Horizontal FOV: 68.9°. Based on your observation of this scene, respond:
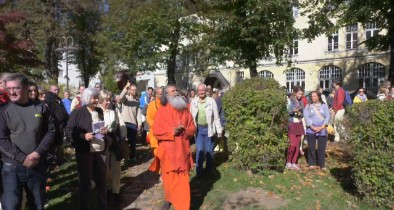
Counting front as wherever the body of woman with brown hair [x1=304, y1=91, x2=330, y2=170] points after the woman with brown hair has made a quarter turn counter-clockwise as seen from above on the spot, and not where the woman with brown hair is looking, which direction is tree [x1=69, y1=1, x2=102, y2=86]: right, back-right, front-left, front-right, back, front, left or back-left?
back-left

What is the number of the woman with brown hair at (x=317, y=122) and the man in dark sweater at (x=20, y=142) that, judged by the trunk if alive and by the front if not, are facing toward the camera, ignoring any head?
2

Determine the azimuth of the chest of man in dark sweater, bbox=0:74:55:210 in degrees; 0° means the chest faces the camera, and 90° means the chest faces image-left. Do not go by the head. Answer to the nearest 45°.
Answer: approximately 0°

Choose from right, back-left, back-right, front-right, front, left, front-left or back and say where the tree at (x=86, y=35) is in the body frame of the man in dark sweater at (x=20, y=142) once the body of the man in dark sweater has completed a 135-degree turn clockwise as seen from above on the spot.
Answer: front-right

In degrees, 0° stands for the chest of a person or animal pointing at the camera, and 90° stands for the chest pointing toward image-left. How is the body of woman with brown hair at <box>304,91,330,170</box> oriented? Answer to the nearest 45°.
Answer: approximately 0°

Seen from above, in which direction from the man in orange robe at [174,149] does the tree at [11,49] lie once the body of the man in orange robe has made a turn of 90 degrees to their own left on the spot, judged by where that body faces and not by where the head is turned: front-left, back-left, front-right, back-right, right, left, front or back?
left

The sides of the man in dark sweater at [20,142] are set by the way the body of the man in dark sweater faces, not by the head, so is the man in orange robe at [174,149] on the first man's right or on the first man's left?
on the first man's left

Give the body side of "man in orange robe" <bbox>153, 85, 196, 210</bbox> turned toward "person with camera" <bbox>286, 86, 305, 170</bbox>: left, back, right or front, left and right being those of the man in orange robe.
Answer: left

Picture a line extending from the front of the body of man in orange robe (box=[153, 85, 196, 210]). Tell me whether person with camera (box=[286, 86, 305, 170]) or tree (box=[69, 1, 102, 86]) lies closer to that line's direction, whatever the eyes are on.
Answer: the person with camera
